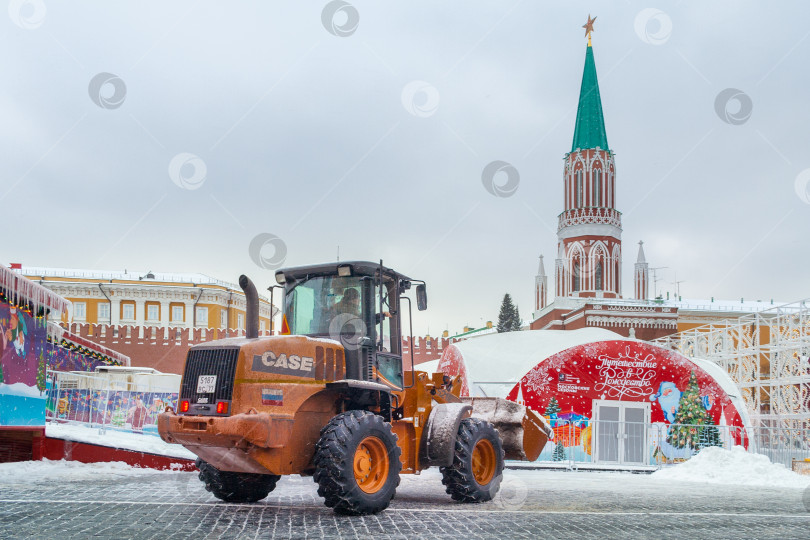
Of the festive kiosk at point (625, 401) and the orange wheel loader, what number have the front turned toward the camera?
1

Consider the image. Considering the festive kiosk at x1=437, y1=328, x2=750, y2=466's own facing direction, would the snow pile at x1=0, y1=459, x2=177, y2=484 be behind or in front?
in front

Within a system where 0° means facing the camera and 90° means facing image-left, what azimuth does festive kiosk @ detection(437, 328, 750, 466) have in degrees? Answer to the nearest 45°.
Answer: approximately 0°

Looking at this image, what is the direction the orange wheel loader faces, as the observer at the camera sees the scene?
facing away from the viewer and to the right of the viewer

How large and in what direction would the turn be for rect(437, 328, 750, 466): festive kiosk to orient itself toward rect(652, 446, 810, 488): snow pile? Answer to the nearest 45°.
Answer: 0° — it already faces it

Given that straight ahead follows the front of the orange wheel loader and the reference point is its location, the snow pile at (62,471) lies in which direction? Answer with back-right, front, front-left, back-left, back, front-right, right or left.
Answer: left

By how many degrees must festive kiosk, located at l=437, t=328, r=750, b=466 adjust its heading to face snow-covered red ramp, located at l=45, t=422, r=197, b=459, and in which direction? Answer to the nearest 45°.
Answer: approximately 45° to its right

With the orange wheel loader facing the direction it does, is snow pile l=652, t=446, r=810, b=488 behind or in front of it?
in front
